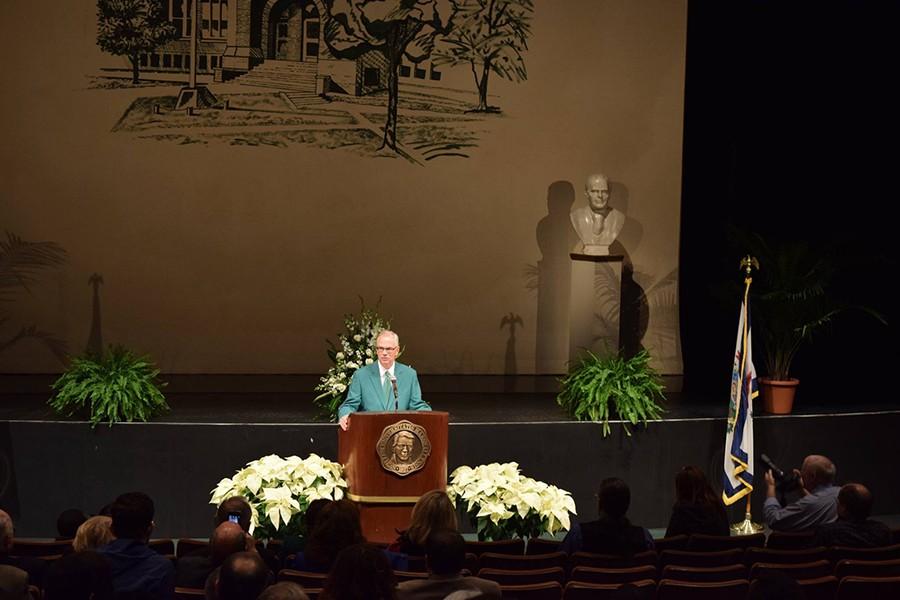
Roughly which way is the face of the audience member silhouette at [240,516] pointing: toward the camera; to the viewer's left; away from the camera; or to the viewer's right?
away from the camera

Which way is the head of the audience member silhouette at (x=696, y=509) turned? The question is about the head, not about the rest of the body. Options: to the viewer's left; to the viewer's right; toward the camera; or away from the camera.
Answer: away from the camera

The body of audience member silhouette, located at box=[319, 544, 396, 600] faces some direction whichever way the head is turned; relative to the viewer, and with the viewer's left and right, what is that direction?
facing away from the viewer

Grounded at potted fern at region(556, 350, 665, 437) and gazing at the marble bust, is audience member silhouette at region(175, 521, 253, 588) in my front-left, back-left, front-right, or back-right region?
back-left

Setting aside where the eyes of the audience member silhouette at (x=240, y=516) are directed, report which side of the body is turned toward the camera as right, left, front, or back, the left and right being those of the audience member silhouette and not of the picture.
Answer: back

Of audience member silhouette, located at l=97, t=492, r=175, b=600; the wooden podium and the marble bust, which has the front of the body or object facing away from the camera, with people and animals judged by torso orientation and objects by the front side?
the audience member silhouette

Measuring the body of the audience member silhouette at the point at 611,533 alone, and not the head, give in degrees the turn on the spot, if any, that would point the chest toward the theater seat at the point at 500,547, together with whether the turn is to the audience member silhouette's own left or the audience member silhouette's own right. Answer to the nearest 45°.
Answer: approximately 90° to the audience member silhouette's own left

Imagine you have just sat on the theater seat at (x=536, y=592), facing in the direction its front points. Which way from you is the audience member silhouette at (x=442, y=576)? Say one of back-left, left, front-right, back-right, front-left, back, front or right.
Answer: back-left

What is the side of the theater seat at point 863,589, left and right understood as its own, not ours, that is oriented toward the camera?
back

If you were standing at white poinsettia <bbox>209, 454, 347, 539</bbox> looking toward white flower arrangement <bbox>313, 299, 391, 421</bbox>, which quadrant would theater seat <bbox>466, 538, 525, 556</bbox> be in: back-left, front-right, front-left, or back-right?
back-right

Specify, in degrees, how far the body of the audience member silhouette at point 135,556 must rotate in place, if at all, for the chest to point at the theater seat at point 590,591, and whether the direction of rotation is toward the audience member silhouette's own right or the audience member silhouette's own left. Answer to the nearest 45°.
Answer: approximately 90° to the audience member silhouette's own right

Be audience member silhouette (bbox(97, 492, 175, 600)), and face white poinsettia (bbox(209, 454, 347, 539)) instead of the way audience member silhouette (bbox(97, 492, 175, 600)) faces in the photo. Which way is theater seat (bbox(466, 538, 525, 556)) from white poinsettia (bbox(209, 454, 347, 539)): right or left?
right

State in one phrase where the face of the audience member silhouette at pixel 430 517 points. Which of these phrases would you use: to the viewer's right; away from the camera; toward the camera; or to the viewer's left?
away from the camera

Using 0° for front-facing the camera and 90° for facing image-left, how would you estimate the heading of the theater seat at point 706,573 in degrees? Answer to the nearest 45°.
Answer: approximately 180°

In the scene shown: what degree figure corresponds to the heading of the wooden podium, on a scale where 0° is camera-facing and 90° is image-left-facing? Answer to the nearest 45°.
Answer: approximately 0°

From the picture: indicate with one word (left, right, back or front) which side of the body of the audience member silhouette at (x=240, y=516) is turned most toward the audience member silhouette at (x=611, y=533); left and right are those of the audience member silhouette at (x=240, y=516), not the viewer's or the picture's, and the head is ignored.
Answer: right
